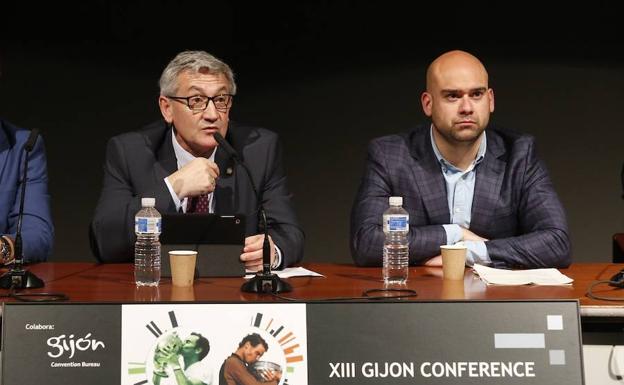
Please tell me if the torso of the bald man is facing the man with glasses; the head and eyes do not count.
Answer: no

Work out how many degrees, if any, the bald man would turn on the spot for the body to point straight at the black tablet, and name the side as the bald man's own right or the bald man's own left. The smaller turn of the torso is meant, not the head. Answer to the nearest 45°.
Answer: approximately 45° to the bald man's own right

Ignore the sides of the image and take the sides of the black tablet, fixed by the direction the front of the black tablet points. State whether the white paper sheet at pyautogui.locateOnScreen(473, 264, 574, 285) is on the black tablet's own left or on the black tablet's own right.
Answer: on the black tablet's own right

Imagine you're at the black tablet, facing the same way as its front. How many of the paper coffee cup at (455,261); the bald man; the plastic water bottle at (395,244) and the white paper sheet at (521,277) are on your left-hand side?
0

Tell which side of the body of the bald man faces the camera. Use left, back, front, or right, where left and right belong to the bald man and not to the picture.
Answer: front

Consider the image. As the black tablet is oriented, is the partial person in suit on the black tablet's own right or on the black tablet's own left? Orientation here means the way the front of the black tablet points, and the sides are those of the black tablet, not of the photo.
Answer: on the black tablet's own left

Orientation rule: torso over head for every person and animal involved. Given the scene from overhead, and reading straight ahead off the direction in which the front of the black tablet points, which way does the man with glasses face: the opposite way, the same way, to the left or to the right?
the opposite way

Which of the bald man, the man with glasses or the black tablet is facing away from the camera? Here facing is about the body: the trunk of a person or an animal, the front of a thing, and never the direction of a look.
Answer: the black tablet

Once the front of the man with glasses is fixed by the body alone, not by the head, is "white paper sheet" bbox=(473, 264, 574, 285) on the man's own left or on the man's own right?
on the man's own left

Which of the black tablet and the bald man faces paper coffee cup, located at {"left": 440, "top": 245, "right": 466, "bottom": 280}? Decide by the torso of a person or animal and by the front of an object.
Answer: the bald man

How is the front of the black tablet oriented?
away from the camera

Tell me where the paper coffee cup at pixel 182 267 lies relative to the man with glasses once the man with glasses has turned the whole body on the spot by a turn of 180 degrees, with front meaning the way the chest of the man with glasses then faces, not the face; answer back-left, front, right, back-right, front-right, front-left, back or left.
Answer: back

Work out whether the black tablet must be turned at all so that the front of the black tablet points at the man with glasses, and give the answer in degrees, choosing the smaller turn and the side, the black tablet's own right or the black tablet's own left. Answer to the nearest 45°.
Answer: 0° — it already faces them

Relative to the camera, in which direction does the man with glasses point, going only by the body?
toward the camera

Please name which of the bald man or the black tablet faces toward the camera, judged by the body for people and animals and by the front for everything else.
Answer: the bald man

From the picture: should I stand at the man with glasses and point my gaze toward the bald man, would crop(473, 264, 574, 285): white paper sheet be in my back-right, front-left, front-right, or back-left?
front-right

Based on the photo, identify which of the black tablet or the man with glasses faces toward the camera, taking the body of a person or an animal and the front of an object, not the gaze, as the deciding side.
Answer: the man with glasses
